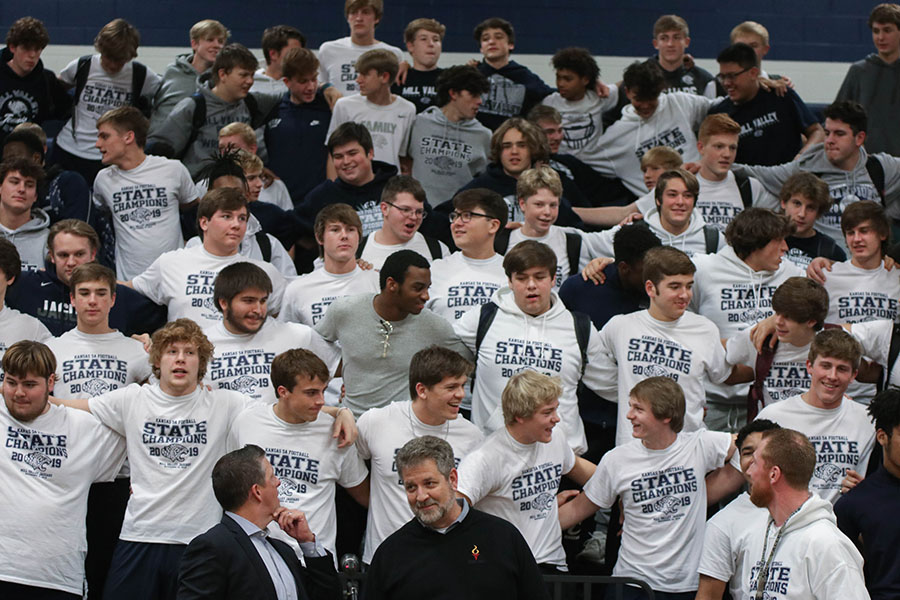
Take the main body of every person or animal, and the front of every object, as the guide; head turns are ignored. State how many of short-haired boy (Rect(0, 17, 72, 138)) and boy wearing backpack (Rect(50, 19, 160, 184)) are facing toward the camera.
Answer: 2

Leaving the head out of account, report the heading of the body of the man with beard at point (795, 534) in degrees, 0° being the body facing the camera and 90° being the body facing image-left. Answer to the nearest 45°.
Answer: approximately 45°

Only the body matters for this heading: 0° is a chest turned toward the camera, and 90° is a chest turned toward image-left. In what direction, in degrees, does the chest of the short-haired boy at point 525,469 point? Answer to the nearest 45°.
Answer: approximately 315°
